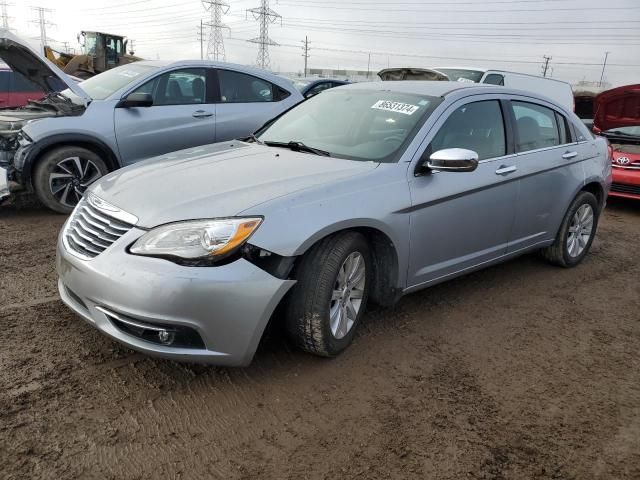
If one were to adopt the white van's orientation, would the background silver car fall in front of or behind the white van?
in front

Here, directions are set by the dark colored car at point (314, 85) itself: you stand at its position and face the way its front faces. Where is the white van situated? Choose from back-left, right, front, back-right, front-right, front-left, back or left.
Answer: back-left

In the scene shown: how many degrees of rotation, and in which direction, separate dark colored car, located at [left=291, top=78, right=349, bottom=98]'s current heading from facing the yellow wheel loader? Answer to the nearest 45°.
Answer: approximately 90° to its right

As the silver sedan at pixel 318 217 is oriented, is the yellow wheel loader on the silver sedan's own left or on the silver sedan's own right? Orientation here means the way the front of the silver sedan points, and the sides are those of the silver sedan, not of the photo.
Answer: on the silver sedan's own right

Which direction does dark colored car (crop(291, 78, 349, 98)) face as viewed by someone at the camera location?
facing the viewer and to the left of the viewer

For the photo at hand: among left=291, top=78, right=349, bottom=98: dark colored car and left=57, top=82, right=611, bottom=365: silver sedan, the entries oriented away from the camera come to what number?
0

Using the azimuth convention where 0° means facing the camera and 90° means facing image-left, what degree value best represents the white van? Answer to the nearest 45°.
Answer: approximately 45°

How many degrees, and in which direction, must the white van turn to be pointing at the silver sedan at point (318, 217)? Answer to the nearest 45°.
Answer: approximately 45° to its left

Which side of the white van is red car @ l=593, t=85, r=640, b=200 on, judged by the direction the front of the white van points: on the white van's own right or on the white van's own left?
on the white van's own left

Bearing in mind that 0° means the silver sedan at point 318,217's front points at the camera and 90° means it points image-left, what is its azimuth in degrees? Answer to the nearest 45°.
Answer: approximately 45°
